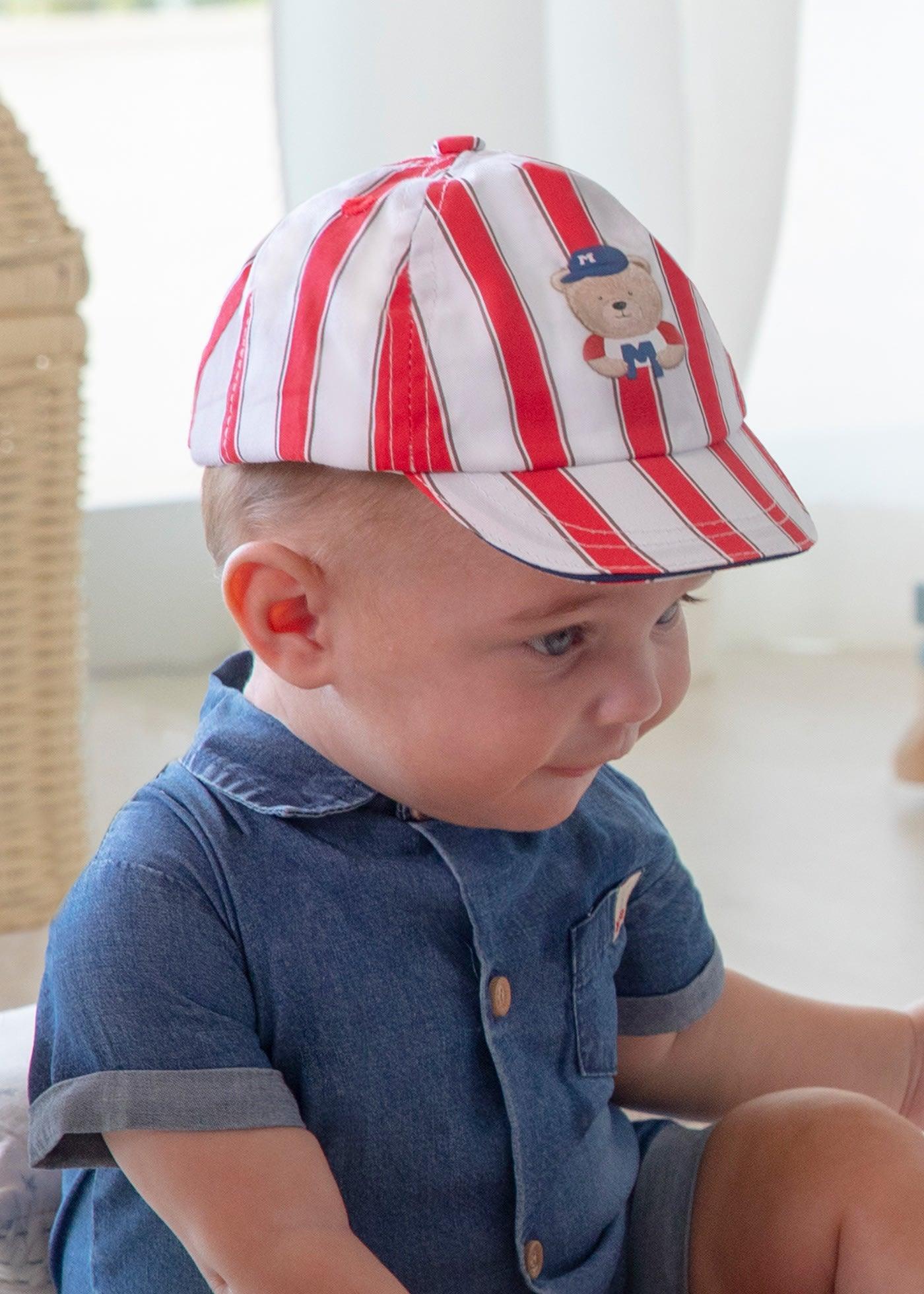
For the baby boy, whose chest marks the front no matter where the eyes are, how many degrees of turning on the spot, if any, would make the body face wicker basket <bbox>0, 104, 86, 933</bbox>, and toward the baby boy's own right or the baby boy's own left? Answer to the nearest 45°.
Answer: approximately 180°

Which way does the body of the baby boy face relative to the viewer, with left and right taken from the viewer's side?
facing the viewer and to the right of the viewer
